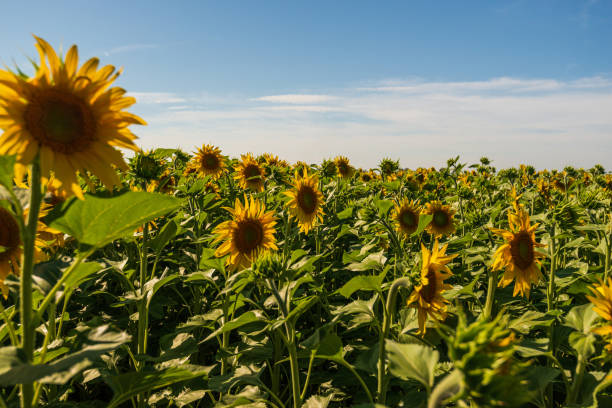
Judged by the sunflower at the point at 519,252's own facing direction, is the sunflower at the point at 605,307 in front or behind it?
in front

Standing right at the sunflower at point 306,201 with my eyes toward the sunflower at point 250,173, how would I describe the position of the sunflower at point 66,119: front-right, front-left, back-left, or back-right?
back-left

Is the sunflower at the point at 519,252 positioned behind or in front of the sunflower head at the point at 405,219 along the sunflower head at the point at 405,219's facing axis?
in front

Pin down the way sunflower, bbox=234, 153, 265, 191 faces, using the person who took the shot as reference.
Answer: facing the viewer

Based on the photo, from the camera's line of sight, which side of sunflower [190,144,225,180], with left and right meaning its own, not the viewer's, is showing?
front

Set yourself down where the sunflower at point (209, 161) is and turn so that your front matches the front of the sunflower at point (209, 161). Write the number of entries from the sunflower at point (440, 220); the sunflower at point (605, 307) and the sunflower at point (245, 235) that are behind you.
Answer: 0

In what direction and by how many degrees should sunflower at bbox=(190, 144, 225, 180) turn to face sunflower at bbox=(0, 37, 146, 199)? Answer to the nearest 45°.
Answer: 0° — it already faces it

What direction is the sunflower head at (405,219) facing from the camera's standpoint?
toward the camera
